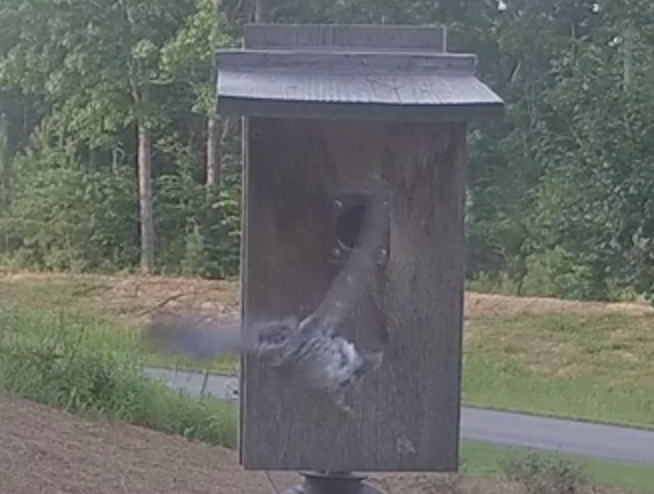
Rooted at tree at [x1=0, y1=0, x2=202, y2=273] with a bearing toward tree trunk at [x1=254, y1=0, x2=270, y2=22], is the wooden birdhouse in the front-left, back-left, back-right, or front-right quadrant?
front-right

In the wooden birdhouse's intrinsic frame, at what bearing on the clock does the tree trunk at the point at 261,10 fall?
The tree trunk is roughly at 6 o'clock from the wooden birdhouse.

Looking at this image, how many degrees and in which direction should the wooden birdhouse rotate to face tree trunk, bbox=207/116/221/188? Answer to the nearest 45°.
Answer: approximately 180°

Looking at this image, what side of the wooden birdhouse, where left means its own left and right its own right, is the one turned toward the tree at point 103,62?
back

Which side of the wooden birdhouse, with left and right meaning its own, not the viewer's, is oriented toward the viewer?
front
